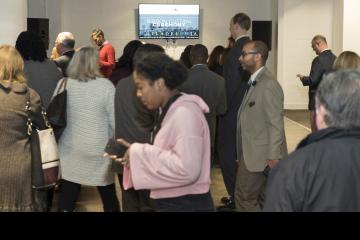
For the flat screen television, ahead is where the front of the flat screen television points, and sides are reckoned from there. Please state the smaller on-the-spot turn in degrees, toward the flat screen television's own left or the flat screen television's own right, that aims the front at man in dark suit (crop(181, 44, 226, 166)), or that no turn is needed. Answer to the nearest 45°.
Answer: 0° — it already faces them

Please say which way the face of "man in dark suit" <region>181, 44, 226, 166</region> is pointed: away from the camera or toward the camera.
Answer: away from the camera

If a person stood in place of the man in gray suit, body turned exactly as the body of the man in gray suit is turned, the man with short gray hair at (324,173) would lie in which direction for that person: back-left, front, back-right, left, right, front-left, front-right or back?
left

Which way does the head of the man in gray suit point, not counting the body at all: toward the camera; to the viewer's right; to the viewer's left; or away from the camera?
to the viewer's left

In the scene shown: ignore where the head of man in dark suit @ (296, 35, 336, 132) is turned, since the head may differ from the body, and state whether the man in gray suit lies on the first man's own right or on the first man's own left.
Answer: on the first man's own left

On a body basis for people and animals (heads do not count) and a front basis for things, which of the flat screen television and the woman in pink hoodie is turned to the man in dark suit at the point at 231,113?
the flat screen television

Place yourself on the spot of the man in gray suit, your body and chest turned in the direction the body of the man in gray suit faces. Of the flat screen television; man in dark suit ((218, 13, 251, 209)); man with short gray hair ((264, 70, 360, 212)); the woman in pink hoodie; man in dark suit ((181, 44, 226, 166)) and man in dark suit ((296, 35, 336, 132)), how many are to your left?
2

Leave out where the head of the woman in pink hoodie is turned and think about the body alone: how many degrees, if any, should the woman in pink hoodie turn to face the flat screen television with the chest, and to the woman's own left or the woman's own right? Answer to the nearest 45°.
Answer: approximately 90° to the woman's own right

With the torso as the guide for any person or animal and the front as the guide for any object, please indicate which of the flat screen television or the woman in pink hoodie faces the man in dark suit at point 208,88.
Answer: the flat screen television

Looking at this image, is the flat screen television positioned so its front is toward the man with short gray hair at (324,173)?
yes

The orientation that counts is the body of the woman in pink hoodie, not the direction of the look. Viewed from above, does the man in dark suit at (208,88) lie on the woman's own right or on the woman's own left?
on the woman's own right

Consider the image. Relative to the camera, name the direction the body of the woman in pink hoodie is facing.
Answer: to the viewer's left

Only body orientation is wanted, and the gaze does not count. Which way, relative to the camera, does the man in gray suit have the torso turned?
to the viewer's left

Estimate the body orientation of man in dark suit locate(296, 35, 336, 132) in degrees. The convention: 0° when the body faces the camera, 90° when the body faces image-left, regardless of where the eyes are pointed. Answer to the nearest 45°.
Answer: approximately 90°

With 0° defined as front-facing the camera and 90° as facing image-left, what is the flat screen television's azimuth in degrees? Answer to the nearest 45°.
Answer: approximately 0°
